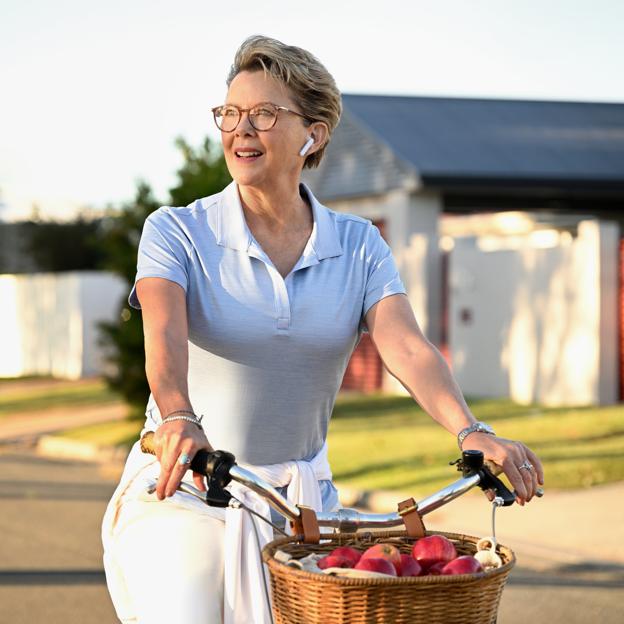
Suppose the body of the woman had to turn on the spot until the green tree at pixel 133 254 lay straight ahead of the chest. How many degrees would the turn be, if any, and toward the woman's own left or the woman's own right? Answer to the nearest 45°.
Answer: approximately 180°

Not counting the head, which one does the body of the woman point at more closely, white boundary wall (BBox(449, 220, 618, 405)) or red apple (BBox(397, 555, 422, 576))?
the red apple

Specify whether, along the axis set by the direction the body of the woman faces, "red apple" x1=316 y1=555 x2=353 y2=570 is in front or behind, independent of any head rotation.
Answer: in front

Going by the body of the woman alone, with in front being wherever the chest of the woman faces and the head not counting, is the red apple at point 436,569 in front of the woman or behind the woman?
in front

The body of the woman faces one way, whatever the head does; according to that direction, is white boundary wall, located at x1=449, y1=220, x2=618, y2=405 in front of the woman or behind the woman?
behind

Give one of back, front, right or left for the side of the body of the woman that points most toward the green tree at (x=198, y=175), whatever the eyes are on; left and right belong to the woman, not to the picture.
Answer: back

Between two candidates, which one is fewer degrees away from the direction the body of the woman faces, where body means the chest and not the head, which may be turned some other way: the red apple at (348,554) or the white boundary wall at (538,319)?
the red apple

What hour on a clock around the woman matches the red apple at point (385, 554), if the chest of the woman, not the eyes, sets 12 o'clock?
The red apple is roughly at 11 o'clock from the woman.

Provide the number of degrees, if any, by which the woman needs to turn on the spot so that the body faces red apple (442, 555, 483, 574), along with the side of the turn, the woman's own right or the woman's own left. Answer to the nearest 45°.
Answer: approximately 45° to the woman's own left

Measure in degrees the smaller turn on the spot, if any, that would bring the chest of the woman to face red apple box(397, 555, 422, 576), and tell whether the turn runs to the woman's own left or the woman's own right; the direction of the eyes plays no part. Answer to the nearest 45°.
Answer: approximately 45° to the woman's own left

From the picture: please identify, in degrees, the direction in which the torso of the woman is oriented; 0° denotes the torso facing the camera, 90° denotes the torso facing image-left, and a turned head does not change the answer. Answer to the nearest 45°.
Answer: approximately 0°

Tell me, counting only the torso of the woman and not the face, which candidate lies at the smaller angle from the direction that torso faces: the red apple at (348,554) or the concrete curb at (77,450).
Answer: the red apple

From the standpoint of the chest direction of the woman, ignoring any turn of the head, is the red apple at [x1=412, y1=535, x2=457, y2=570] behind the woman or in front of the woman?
in front
